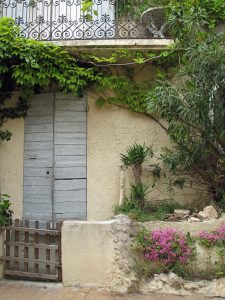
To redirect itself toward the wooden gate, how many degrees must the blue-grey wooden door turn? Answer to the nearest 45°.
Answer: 0° — it already faces it

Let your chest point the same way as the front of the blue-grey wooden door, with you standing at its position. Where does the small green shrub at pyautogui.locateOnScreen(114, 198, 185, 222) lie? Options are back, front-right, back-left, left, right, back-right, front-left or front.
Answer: front-left

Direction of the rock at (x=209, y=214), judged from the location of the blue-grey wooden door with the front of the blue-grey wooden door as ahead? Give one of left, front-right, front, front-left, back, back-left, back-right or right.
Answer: front-left

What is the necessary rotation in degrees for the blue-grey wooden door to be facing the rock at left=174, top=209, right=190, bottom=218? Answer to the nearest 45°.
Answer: approximately 45° to its left

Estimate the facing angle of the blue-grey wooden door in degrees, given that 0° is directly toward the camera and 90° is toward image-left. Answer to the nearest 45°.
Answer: approximately 0°

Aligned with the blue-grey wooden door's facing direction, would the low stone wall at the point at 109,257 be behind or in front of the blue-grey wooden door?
in front

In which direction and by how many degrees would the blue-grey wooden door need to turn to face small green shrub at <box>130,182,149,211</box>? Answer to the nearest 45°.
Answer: approximately 45° to its left
